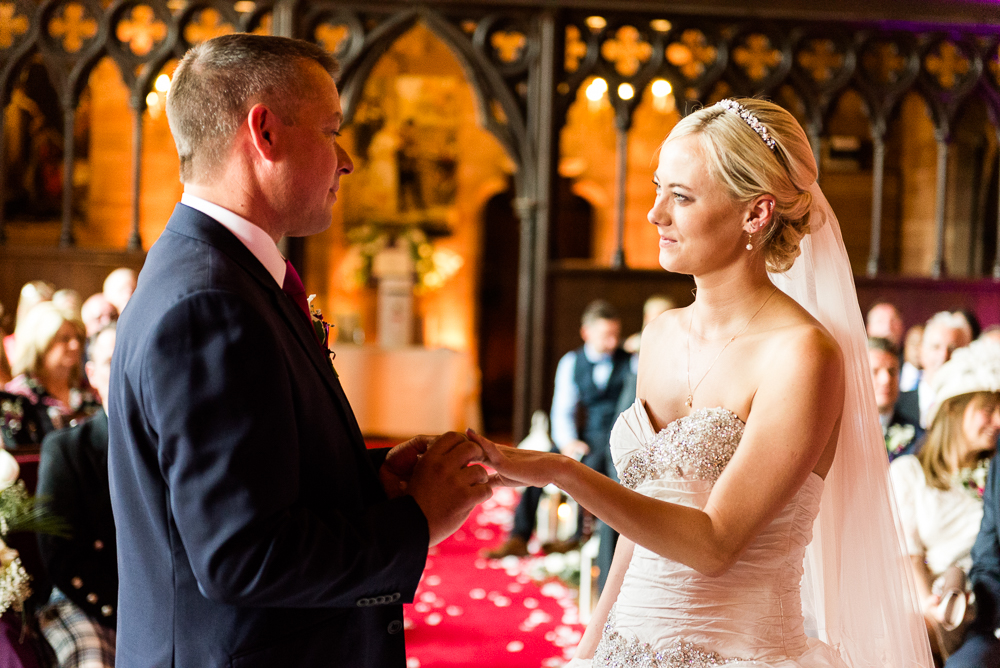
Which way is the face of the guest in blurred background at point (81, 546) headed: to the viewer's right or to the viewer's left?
to the viewer's right

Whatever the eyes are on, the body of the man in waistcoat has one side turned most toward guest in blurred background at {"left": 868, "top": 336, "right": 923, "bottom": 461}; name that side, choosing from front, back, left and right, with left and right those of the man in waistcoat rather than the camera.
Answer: left

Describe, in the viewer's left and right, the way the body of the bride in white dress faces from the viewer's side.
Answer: facing the viewer and to the left of the viewer

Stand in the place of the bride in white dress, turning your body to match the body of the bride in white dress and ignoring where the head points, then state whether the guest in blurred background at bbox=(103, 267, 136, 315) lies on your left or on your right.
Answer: on your right

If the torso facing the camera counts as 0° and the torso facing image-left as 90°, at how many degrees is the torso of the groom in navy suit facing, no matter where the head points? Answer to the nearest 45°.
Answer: approximately 270°

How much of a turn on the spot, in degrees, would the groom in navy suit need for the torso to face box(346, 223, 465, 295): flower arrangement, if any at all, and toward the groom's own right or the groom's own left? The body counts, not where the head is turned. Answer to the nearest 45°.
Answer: approximately 90° to the groom's own left

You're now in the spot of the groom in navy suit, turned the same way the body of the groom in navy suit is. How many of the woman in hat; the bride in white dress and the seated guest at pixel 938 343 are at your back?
0

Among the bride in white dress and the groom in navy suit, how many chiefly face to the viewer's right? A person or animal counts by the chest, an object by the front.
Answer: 1

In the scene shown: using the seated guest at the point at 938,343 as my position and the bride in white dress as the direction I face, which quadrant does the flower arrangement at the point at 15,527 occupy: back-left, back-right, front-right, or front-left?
front-right

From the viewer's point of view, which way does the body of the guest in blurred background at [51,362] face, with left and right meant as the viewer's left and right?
facing the viewer and to the right of the viewer

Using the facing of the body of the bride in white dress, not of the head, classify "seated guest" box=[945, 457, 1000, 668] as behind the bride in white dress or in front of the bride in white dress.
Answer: behind
